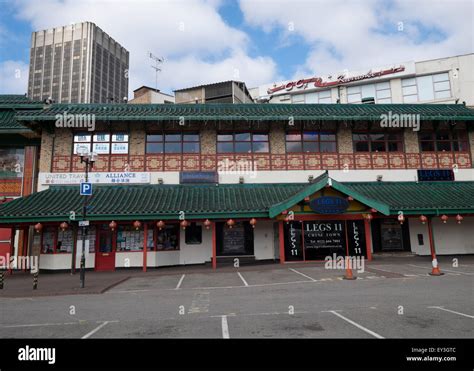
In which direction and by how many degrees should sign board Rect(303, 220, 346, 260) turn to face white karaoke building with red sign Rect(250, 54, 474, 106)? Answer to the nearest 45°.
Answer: approximately 135° to its left

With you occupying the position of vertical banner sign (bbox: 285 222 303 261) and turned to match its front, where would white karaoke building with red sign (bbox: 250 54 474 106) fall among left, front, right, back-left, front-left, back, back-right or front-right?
back-left

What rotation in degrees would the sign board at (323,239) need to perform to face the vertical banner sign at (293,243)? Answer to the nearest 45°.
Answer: approximately 90° to its right

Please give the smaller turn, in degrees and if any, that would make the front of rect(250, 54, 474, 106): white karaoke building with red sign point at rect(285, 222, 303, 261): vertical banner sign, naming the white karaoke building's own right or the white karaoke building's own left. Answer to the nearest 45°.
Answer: approximately 45° to the white karaoke building's own left

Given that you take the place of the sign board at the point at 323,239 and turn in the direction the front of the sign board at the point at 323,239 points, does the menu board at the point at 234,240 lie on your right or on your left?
on your right

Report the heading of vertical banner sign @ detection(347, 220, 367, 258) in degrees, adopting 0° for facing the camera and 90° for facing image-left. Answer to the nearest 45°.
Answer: approximately 0°

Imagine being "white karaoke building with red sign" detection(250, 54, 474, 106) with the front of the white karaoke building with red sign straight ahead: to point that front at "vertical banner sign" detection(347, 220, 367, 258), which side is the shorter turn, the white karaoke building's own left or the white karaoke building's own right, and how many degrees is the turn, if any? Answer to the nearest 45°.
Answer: approximately 45° to the white karaoke building's own left

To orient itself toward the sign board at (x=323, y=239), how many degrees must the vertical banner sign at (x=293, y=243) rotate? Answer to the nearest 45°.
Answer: approximately 90° to its left

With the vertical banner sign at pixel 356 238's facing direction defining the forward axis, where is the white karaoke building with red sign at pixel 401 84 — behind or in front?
behind

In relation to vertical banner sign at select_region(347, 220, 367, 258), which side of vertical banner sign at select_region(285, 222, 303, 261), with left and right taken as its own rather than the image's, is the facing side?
left

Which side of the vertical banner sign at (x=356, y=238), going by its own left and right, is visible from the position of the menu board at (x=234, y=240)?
right

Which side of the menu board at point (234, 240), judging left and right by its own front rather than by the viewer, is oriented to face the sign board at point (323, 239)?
left
